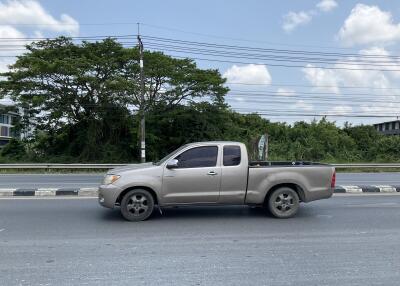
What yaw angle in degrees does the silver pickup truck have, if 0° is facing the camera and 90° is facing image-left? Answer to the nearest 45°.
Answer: approximately 90°

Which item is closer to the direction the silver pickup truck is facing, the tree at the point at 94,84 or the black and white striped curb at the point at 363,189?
the tree

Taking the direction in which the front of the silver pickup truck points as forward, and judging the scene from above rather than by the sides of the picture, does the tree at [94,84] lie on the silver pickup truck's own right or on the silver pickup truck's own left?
on the silver pickup truck's own right

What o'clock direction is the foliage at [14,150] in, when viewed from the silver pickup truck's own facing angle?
The foliage is roughly at 2 o'clock from the silver pickup truck.

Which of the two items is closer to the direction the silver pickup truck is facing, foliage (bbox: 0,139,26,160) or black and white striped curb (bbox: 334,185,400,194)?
the foliage

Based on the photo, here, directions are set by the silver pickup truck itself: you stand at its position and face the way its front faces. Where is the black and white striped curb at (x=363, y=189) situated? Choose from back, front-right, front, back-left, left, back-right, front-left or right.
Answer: back-right
